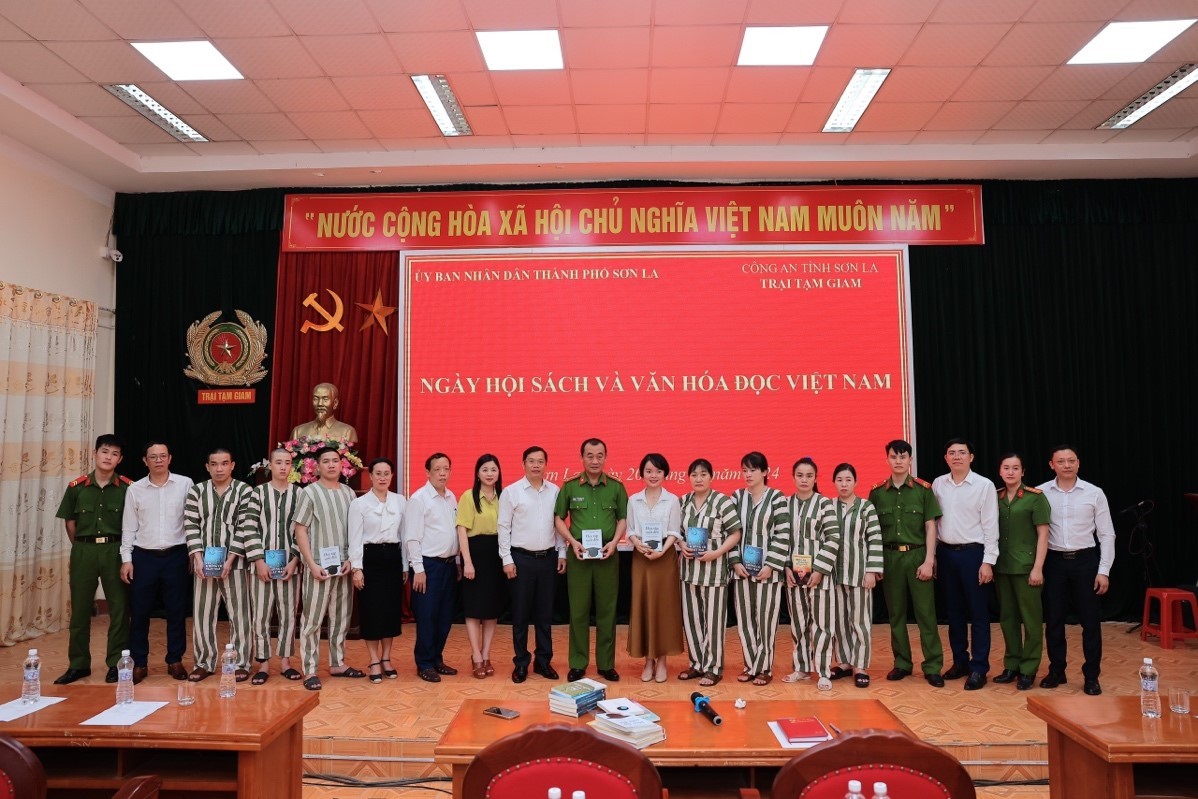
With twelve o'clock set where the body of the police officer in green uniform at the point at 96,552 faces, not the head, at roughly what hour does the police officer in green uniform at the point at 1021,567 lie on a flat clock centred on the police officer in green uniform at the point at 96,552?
the police officer in green uniform at the point at 1021,567 is roughly at 10 o'clock from the police officer in green uniform at the point at 96,552.

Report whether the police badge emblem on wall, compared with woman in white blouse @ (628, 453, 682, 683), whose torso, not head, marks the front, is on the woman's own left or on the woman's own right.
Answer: on the woman's own right

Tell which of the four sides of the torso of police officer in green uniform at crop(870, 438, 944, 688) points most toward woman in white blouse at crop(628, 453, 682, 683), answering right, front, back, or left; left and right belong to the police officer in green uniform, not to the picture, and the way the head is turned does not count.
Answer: right

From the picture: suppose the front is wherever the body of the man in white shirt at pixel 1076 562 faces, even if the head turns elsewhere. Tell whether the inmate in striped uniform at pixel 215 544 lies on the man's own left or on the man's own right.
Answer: on the man's own right

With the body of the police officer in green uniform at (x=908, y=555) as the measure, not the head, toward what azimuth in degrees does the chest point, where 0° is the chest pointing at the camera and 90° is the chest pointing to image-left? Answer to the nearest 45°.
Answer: approximately 0°

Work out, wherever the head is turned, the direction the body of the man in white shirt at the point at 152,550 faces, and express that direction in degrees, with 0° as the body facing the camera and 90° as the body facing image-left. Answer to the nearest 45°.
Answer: approximately 0°

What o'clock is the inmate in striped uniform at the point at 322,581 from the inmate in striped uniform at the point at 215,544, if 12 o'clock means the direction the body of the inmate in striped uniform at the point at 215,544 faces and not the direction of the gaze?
the inmate in striped uniform at the point at 322,581 is roughly at 10 o'clock from the inmate in striped uniform at the point at 215,544.
